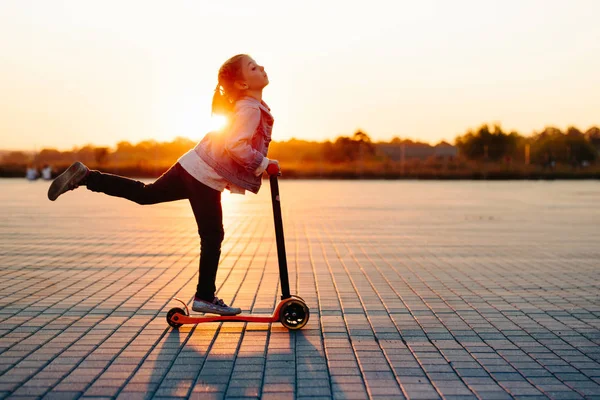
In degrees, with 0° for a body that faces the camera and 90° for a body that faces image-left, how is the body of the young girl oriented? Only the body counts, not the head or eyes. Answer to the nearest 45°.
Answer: approximately 270°

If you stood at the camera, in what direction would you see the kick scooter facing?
facing to the right of the viewer

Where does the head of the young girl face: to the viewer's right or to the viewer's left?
to the viewer's right
